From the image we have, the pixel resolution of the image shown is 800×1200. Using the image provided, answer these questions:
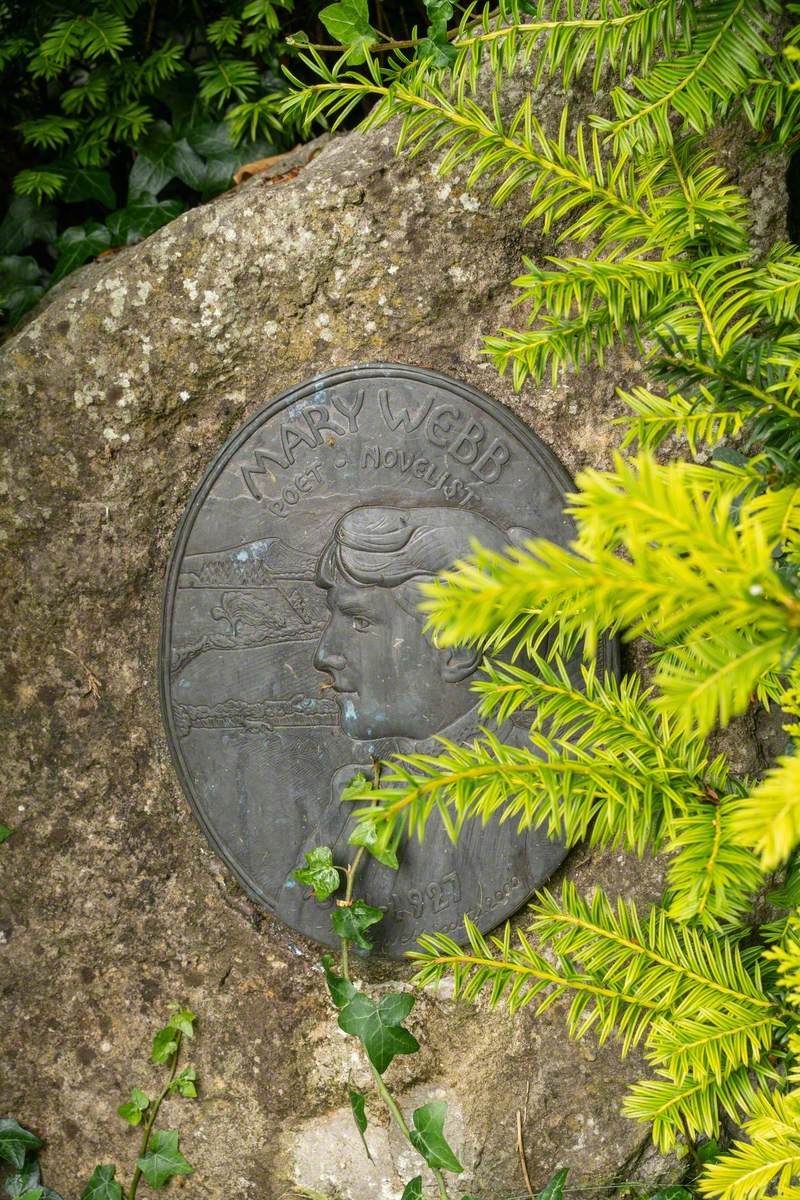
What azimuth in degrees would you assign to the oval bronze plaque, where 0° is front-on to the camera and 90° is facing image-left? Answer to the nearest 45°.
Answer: approximately 0°
